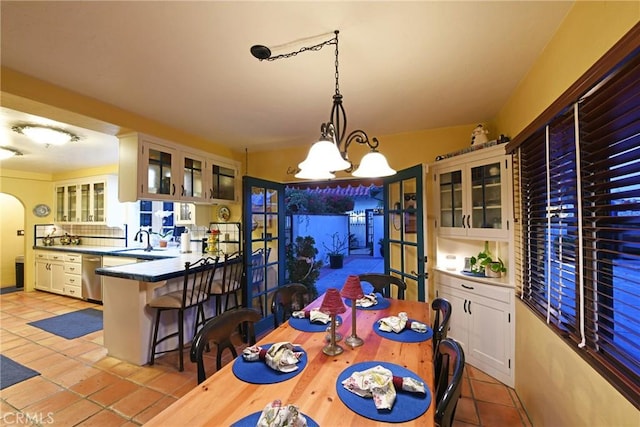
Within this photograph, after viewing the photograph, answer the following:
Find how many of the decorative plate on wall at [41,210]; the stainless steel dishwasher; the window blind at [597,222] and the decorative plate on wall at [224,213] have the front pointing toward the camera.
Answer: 3

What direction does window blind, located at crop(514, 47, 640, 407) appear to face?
to the viewer's left

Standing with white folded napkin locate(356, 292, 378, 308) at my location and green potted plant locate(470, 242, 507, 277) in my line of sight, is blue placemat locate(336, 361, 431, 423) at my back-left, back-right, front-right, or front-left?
back-right

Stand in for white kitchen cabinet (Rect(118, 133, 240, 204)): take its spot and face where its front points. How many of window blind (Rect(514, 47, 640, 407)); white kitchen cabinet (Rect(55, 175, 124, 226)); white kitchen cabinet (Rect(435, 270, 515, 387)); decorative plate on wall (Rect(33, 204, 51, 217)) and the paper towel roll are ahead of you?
2

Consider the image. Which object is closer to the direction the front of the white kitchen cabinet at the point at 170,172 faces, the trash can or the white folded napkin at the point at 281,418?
the white folded napkin

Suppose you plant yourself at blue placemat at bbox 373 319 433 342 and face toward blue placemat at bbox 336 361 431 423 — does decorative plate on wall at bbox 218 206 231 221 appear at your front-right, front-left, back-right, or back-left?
back-right
